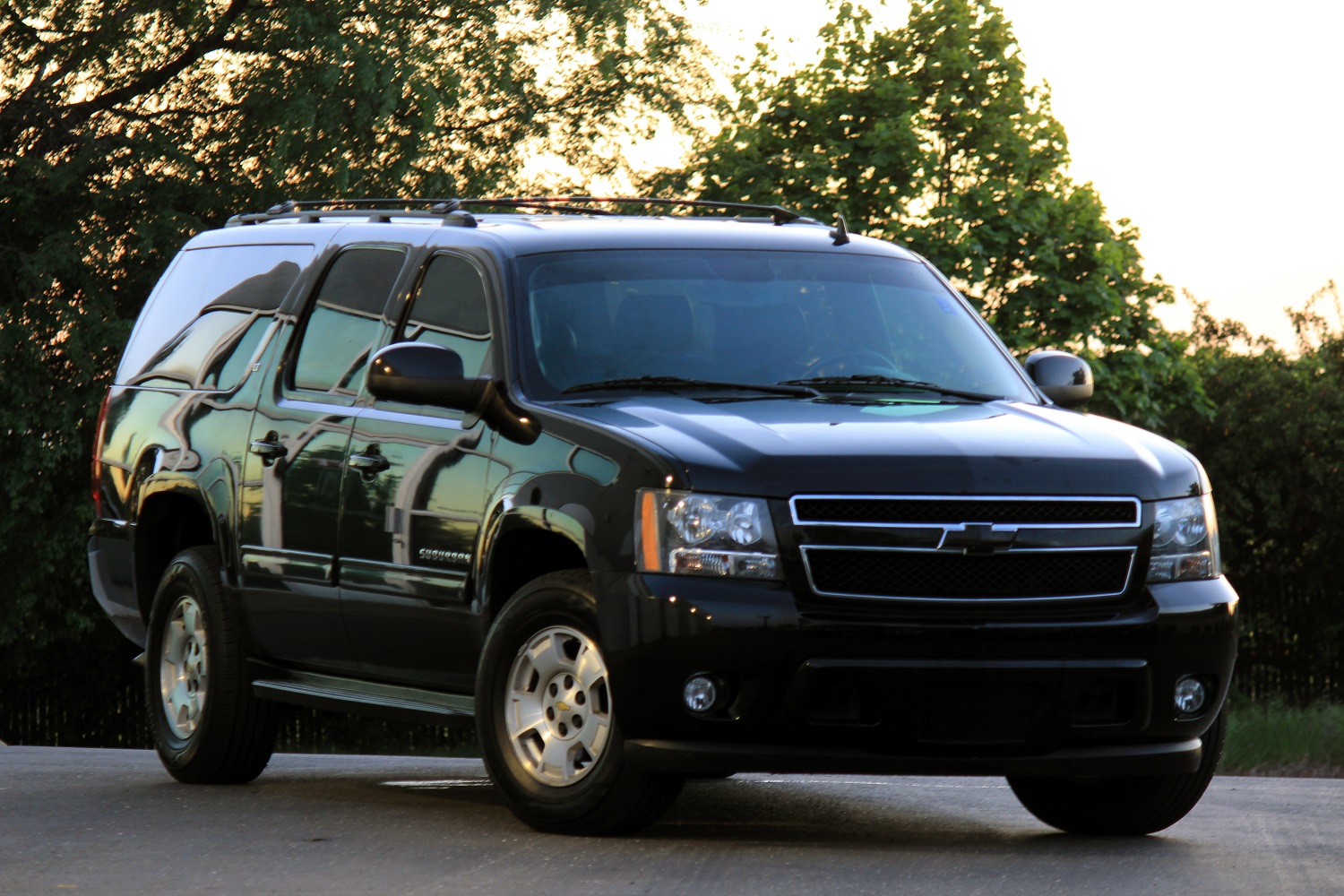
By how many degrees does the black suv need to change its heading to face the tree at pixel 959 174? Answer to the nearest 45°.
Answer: approximately 135° to its left

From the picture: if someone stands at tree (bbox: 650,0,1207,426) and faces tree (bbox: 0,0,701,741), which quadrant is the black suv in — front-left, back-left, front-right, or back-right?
front-left

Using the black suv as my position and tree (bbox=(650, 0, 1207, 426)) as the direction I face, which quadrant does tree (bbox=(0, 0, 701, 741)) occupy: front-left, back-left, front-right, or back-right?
front-left

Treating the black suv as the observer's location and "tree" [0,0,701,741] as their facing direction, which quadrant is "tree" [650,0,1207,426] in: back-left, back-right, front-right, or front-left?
front-right

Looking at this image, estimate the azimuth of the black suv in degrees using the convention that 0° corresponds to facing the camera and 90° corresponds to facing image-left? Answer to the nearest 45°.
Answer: approximately 315°

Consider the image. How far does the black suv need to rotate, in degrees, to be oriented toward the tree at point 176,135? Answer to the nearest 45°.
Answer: approximately 135° to its left
